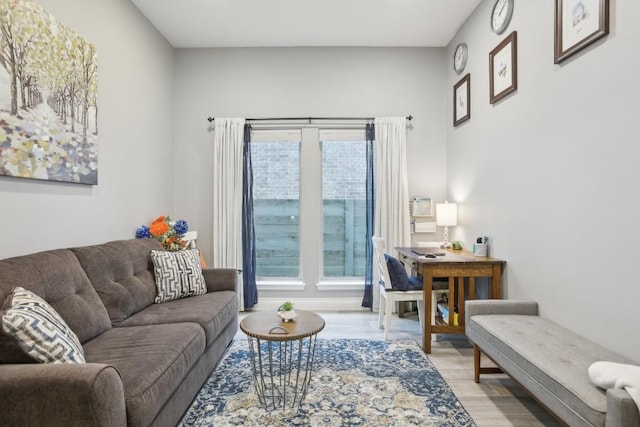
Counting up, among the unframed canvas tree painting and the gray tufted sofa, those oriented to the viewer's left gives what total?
0

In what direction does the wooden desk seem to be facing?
to the viewer's left

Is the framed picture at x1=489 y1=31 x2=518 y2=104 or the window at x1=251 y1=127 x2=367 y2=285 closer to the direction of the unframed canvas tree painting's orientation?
the framed picture

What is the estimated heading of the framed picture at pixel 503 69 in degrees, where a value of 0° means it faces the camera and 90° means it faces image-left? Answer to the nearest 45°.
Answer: approximately 45°

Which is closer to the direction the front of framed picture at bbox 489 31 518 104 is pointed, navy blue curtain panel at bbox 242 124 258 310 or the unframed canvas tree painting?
the unframed canvas tree painting

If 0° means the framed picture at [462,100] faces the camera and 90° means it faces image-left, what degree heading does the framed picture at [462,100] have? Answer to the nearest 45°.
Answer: approximately 45°

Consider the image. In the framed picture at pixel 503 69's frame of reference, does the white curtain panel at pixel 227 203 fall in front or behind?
in front

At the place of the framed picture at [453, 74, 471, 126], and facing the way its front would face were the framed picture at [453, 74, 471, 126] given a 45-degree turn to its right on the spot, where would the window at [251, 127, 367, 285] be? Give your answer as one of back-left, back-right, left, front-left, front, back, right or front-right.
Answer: front

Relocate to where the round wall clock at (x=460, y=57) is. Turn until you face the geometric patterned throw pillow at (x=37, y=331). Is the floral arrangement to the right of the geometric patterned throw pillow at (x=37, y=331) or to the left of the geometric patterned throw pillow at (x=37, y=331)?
right

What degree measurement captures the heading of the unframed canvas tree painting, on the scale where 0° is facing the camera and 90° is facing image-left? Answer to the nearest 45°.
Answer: approximately 315°

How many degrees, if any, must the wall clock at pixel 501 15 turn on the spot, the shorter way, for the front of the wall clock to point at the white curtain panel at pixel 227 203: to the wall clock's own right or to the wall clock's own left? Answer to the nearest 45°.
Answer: approximately 45° to the wall clock's own right

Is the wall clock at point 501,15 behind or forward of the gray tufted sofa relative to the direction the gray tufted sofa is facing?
forward

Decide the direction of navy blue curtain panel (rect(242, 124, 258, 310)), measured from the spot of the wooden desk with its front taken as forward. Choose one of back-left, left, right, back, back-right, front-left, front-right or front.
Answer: front

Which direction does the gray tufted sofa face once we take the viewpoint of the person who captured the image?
facing the viewer and to the right of the viewer
